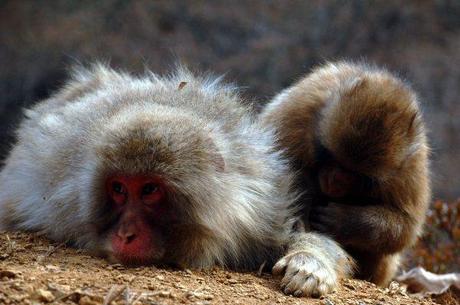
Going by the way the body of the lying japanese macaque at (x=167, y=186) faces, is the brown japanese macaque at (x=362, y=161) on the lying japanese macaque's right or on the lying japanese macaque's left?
on the lying japanese macaque's left

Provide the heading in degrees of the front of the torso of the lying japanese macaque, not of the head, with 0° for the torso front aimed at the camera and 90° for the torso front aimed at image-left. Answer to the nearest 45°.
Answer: approximately 0°

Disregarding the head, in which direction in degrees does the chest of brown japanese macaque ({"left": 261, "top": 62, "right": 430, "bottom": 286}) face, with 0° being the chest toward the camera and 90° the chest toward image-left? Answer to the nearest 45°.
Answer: approximately 45°

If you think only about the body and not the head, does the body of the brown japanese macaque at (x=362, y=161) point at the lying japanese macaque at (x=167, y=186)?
yes

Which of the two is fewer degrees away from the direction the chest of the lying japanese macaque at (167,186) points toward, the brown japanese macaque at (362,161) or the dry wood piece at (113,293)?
the dry wood piece
